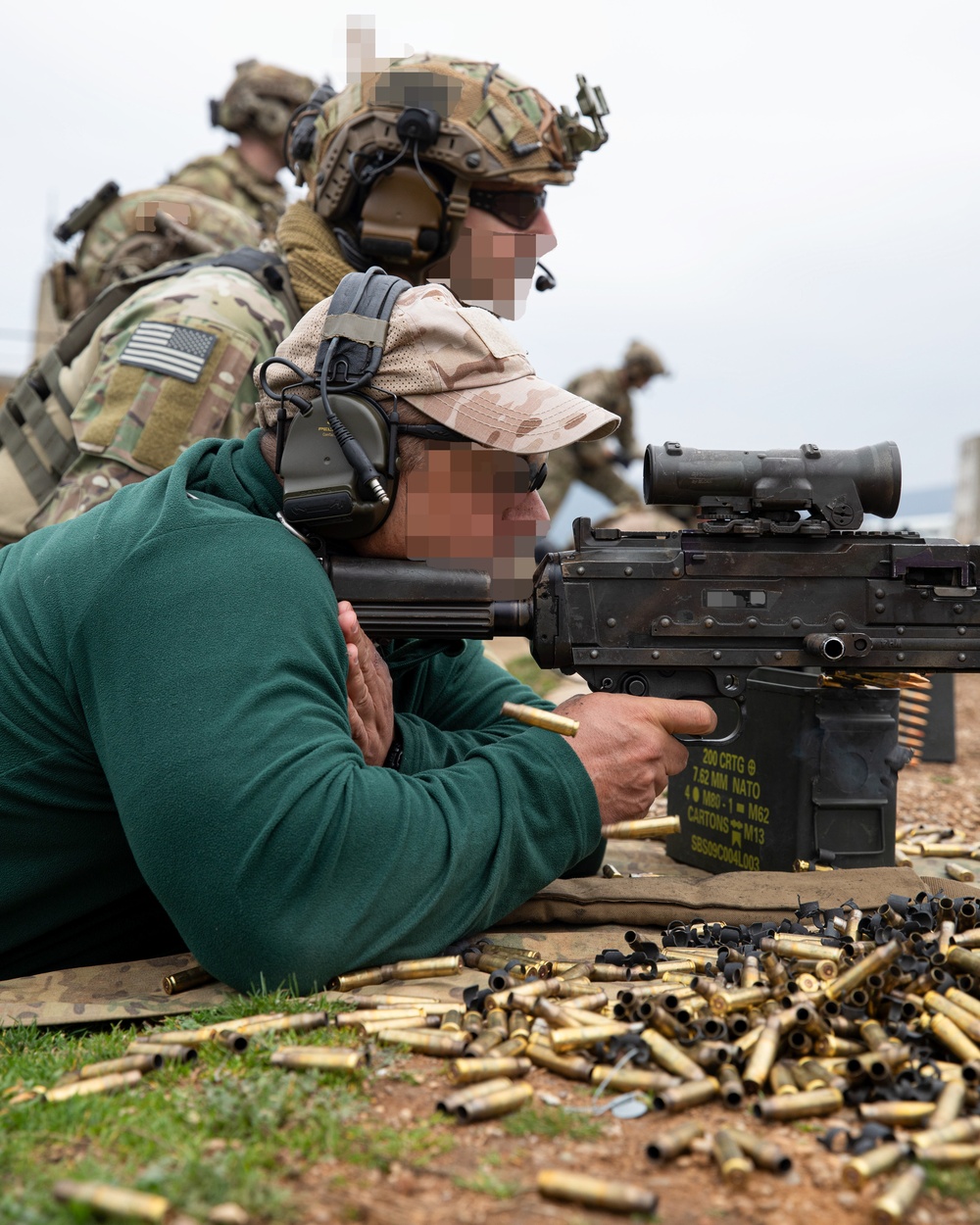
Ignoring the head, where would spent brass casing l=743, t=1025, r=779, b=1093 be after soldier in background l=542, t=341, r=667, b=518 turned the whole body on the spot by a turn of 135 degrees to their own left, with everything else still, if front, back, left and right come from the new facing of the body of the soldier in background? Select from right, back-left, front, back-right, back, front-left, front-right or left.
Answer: back-left

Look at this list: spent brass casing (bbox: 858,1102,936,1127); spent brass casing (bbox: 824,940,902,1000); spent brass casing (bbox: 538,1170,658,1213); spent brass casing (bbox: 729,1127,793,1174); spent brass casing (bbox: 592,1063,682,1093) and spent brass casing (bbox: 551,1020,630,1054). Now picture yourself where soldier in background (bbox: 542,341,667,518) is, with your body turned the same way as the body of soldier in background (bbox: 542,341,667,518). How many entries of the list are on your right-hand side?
6

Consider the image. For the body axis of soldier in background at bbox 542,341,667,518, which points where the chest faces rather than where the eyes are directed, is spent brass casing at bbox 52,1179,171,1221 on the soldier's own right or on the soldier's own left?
on the soldier's own right
